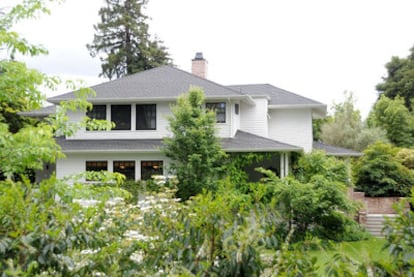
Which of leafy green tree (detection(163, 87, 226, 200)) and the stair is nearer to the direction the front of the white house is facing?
the leafy green tree

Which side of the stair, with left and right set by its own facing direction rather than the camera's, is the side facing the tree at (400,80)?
back

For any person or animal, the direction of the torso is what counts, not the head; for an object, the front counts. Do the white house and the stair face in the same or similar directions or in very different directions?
same or similar directions

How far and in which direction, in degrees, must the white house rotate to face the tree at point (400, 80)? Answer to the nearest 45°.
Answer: approximately 135° to its left

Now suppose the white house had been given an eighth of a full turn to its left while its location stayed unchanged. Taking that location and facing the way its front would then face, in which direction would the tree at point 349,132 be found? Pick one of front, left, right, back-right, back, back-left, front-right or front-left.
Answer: left

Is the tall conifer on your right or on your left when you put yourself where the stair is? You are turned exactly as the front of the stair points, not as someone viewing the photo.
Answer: on your right

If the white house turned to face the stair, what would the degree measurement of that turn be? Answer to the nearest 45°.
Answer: approximately 90° to its left

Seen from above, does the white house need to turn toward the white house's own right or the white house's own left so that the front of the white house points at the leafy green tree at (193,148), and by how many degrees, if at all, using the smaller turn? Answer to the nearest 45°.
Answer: approximately 45° to the white house's own left

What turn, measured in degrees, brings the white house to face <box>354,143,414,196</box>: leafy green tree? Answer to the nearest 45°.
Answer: approximately 90° to its left

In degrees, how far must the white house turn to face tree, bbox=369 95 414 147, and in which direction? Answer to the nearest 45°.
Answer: approximately 135° to its left

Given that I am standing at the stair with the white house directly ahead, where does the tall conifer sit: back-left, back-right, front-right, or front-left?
front-right

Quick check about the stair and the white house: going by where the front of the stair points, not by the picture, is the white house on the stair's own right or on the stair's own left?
on the stair's own right

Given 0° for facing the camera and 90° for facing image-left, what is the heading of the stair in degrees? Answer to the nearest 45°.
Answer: approximately 0°

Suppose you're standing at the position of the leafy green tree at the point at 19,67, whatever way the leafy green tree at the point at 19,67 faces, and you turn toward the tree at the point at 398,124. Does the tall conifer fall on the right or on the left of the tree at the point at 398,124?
left

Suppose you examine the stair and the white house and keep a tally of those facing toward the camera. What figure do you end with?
2

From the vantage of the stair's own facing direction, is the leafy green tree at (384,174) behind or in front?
behind

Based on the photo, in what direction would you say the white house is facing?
toward the camera
